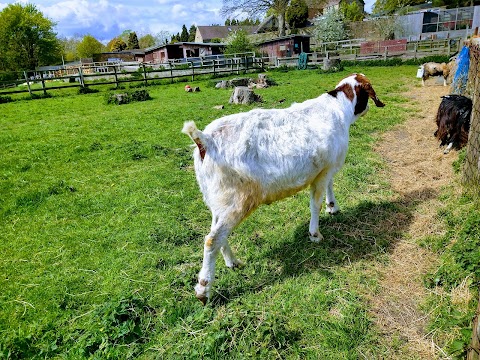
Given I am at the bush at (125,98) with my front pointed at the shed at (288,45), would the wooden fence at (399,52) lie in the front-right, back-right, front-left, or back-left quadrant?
front-right

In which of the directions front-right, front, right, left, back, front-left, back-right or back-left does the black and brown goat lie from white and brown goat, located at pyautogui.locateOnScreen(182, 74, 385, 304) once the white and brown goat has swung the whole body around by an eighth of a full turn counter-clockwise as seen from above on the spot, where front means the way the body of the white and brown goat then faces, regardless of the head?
front-right

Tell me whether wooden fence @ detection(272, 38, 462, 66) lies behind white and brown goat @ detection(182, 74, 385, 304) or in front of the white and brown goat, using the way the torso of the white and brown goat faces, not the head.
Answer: in front

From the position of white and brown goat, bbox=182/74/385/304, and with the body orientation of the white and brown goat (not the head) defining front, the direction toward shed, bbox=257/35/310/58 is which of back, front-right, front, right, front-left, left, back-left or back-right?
front-left

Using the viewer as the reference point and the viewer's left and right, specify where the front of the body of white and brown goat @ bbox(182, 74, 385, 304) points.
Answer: facing away from the viewer and to the right of the viewer

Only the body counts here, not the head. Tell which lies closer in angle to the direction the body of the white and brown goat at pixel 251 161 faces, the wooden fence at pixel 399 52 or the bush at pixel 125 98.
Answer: the wooden fence

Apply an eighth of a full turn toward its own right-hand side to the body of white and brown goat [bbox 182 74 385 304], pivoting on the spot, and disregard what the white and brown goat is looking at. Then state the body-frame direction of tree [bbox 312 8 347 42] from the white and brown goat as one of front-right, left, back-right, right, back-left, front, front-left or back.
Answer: left

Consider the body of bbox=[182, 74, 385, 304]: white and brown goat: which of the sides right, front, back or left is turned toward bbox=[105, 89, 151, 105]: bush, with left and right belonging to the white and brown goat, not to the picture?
left
